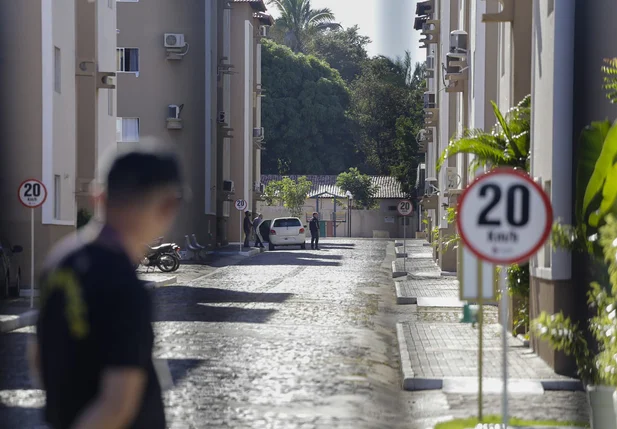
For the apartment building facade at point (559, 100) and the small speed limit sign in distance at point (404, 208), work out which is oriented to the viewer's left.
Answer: the apartment building facade

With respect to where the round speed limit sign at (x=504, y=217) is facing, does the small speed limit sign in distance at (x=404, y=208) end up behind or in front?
behind

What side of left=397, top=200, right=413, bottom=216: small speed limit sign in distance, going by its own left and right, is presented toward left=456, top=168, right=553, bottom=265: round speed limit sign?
front

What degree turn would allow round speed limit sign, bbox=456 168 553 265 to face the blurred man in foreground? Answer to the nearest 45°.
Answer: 0° — it already faces them

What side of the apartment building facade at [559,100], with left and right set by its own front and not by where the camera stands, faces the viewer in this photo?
left

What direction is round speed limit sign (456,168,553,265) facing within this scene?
toward the camera

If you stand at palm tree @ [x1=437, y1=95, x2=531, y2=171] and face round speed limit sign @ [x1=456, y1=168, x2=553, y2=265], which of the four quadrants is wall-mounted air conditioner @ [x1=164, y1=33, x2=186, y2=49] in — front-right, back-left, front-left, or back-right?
back-right

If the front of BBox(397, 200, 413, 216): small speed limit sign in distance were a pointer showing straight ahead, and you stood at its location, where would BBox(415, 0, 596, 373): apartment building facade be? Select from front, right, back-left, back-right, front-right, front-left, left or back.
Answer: front

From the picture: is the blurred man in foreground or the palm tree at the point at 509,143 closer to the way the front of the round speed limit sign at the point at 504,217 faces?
the blurred man in foreground

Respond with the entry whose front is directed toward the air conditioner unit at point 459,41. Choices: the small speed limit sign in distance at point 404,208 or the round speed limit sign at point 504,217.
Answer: the small speed limit sign in distance

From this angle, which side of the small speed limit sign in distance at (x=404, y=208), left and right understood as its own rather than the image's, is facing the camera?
front

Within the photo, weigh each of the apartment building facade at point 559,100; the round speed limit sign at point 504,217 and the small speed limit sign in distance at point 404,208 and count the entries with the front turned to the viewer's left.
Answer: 1

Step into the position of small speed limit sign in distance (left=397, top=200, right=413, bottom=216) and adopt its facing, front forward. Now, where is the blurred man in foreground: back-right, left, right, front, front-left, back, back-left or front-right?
front
